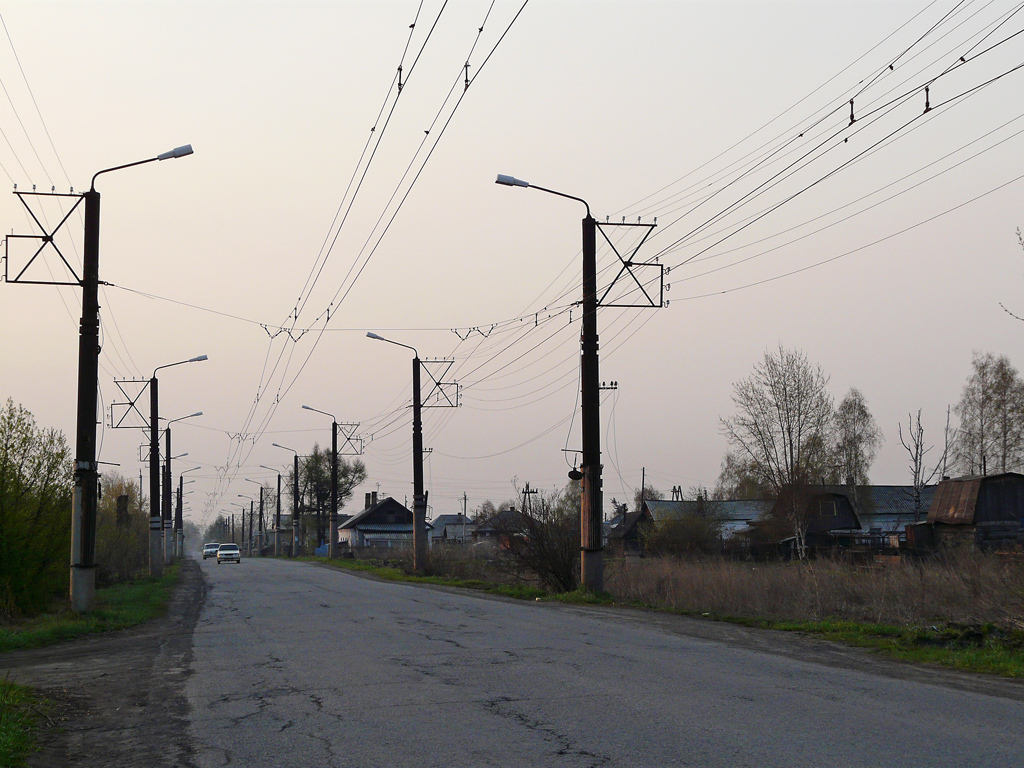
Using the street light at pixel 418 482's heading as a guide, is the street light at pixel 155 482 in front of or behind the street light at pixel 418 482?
in front

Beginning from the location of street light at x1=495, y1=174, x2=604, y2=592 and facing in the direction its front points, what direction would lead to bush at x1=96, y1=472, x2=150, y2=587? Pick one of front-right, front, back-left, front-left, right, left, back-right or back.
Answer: front-right

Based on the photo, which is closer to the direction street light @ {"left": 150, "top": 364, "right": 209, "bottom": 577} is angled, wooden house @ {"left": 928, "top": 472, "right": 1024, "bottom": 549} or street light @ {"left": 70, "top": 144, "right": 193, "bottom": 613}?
the wooden house

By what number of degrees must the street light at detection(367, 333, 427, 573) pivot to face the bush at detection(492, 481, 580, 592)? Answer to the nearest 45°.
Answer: approximately 90° to its left

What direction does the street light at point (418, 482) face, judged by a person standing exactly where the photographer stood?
facing to the left of the viewer

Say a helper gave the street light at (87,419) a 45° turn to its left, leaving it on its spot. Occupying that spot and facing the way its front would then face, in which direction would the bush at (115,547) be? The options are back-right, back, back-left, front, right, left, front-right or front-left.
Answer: front-left

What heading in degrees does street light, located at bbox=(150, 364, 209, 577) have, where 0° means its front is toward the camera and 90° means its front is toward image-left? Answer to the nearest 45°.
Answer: approximately 270°

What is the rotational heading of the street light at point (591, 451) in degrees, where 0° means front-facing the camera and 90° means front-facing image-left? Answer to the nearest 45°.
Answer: approximately 90°

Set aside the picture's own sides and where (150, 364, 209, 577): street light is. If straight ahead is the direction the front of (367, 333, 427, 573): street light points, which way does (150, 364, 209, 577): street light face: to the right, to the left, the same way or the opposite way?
the opposite way

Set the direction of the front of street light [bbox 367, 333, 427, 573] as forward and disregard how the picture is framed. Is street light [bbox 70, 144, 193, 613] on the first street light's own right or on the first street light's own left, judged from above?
on the first street light's own left

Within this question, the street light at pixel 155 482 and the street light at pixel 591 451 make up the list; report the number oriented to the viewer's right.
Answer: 1

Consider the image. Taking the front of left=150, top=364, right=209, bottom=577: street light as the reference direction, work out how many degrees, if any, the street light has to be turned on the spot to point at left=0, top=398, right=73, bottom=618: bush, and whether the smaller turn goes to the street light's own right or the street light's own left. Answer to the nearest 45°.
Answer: approximately 90° to the street light's own right

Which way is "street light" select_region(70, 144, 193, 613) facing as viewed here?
to the viewer's right

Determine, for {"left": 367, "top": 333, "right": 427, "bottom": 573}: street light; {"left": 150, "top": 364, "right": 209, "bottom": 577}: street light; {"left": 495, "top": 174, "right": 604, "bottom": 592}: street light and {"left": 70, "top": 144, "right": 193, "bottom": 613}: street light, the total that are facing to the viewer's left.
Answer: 2

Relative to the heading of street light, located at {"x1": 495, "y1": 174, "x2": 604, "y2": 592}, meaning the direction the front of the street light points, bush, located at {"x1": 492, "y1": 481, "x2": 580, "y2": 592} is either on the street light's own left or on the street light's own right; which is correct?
on the street light's own right
